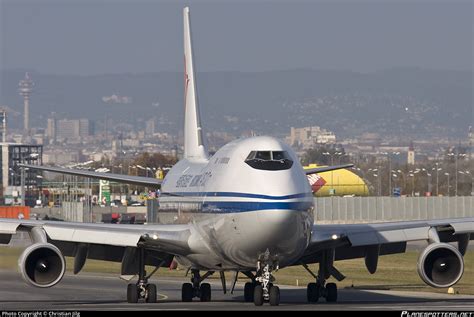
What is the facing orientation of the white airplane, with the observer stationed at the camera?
facing the viewer
